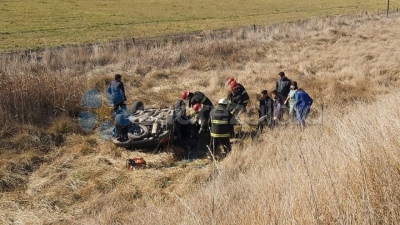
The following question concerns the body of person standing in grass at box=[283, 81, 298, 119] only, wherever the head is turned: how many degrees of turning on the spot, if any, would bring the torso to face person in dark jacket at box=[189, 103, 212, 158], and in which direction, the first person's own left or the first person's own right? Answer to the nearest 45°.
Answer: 0° — they already face them

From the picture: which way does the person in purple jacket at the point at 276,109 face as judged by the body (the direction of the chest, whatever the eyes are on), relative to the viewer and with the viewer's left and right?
facing to the left of the viewer

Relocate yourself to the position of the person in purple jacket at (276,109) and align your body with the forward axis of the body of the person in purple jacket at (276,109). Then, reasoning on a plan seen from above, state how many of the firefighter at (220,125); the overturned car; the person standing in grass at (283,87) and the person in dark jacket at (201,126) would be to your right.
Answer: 1

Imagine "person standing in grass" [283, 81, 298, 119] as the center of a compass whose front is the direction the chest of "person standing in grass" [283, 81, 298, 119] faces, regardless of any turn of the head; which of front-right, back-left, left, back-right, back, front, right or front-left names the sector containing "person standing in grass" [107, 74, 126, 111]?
front-right

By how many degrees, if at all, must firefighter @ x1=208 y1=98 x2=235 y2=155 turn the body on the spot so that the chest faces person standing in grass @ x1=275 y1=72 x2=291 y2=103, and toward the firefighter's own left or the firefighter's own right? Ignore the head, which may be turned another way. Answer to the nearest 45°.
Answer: approximately 45° to the firefighter's own right

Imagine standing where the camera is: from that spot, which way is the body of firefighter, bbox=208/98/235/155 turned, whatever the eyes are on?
away from the camera

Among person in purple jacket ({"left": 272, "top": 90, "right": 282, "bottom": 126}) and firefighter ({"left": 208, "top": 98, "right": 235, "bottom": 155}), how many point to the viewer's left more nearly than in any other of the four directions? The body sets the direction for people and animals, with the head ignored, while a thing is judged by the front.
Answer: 1

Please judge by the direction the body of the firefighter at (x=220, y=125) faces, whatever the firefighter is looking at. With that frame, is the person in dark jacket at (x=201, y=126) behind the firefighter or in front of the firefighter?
in front

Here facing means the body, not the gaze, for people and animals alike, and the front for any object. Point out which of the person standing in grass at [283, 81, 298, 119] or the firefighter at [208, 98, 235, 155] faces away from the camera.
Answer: the firefighter

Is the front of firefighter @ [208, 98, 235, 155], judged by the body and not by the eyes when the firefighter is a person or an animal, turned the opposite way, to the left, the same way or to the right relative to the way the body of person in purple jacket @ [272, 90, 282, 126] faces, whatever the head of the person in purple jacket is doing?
to the right
